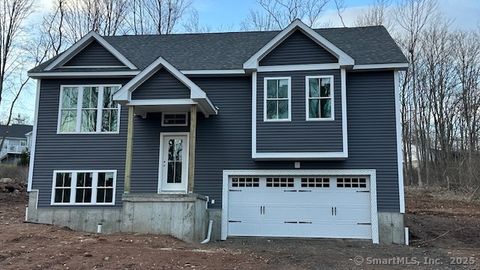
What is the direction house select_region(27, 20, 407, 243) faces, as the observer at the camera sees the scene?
facing the viewer
